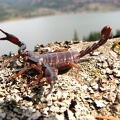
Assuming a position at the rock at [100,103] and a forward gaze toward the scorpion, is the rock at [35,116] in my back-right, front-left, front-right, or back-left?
front-left

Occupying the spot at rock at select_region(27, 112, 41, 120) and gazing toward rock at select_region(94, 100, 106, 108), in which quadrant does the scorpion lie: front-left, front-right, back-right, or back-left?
front-left

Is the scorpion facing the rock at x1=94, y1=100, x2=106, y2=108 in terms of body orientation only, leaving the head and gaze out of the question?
no

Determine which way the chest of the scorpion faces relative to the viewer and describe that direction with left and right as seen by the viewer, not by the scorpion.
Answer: facing to the left of the viewer

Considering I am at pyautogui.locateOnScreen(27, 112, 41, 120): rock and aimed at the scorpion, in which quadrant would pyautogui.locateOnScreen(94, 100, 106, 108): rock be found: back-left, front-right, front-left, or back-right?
front-right
